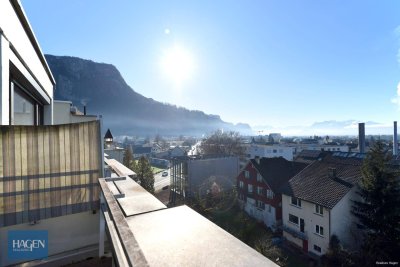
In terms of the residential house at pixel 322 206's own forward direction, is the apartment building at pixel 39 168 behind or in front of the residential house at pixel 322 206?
in front

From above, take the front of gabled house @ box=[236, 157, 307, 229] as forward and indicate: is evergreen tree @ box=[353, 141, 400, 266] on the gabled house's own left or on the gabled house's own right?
on the gabled house's own left

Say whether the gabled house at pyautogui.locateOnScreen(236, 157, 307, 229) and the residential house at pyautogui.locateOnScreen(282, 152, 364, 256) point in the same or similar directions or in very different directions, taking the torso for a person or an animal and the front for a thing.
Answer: same or similar directions

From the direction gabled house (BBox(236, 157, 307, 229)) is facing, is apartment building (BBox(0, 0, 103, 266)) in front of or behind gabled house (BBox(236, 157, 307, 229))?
in front

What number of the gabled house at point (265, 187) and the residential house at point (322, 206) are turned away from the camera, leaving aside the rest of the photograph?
0

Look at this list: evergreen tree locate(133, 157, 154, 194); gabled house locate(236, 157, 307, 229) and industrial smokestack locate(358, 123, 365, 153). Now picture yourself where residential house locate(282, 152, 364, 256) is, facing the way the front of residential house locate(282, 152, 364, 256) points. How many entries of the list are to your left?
0

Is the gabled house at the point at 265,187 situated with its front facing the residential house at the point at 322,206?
no

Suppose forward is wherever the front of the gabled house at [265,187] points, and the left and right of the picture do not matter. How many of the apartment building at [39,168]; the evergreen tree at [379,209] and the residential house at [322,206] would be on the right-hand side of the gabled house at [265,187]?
0

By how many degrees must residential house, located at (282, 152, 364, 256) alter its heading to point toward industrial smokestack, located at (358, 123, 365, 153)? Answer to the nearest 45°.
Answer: approximately 135° to its right

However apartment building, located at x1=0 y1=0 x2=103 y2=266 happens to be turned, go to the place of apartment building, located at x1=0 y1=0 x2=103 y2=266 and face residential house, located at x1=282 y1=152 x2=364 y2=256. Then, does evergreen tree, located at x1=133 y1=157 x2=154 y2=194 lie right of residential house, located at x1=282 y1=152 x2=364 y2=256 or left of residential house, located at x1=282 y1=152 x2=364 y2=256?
left

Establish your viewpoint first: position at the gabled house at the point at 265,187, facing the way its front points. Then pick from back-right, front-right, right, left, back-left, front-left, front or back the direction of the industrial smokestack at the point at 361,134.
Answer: back

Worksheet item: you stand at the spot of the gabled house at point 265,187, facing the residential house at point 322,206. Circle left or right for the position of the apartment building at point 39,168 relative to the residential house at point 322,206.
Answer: right

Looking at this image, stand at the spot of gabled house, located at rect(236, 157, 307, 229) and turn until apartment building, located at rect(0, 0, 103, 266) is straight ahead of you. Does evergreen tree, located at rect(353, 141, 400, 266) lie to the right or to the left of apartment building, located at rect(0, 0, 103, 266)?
left

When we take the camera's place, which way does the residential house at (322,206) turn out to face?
facing the viewer and to the left of the viewer
